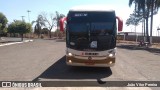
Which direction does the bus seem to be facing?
toward the camera
